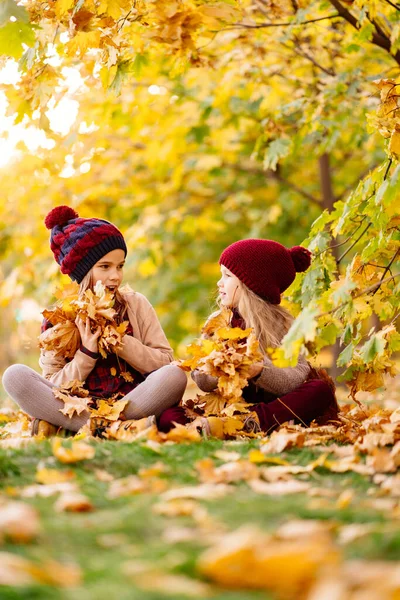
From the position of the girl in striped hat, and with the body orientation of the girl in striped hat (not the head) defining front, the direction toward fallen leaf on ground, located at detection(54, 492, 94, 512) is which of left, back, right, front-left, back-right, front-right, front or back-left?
front

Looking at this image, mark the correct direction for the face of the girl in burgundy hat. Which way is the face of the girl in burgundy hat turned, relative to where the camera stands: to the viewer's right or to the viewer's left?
to the viewer's left

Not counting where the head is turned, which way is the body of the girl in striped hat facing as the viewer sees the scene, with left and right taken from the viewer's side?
facing the viewer

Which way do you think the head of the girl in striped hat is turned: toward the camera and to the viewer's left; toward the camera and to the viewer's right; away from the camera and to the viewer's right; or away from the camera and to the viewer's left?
toward the camera and to the viewer's right

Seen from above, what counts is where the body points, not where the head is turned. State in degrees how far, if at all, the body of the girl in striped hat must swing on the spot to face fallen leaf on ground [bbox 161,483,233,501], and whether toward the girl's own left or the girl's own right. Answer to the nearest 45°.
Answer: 0° — they already face it

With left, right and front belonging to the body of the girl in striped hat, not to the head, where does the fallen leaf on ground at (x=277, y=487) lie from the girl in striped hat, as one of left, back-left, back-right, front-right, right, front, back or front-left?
front

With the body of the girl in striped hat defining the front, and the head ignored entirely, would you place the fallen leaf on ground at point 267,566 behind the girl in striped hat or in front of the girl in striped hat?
in front

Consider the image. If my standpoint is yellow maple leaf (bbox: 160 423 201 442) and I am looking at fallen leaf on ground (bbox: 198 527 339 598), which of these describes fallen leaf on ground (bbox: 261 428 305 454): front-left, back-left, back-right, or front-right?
front-left

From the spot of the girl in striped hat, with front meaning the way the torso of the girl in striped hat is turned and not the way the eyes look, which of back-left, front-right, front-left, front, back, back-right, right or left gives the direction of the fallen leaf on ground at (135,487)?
front

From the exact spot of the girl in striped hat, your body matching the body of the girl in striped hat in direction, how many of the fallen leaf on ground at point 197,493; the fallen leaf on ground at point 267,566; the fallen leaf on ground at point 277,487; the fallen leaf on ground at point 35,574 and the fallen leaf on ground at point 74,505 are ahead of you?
5
